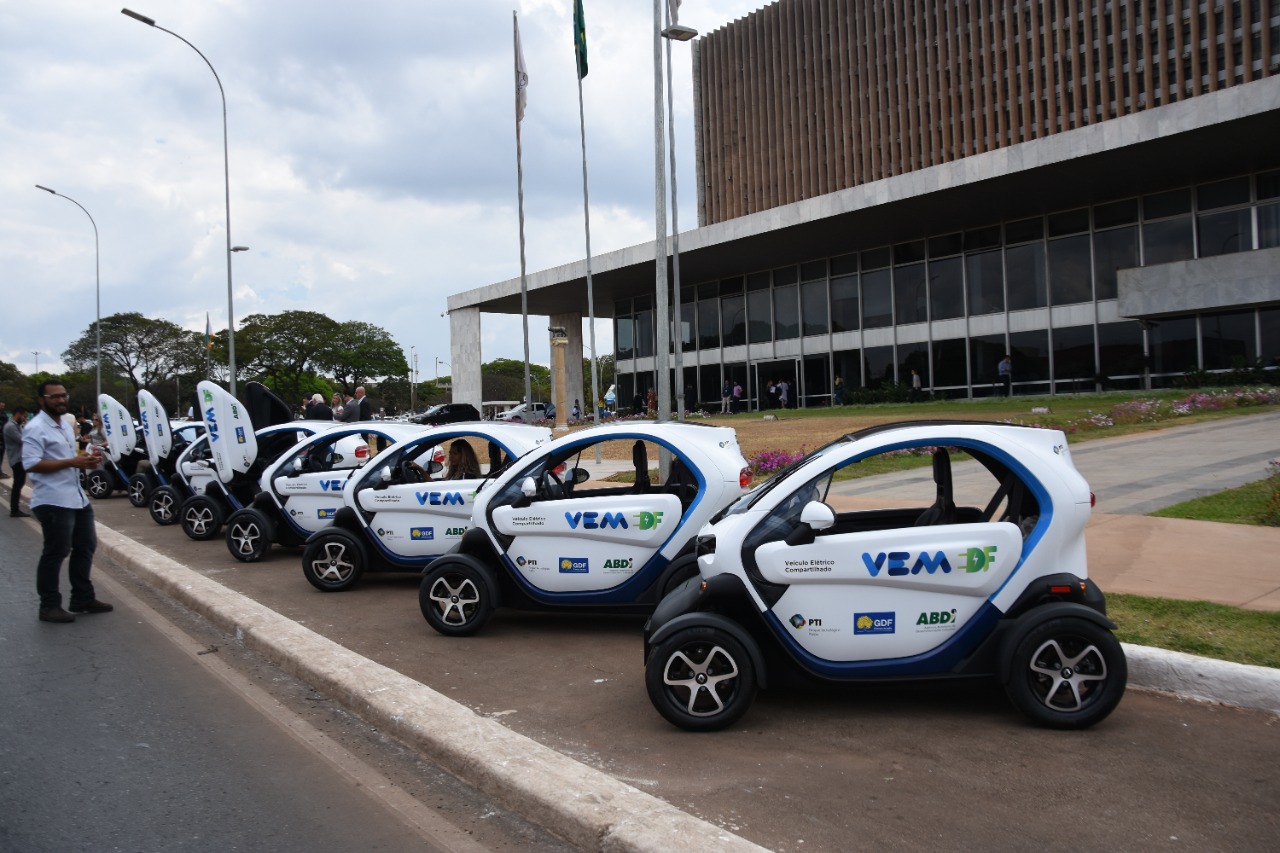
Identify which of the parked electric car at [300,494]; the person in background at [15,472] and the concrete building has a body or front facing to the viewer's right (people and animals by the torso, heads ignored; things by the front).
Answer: the person in background

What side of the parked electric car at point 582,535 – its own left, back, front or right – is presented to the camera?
left

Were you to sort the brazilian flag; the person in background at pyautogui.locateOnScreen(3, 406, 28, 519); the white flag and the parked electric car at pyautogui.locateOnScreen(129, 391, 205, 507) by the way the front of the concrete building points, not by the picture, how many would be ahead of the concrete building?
4

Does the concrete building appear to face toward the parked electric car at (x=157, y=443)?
yes

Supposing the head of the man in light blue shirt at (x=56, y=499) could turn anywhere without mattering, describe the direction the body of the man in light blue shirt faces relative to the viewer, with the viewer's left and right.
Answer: facing the viewer and to the right of the viewer

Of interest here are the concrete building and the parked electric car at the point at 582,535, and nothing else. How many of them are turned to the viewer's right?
0

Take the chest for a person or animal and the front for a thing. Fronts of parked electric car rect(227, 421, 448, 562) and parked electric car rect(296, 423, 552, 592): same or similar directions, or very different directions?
same or similar directions

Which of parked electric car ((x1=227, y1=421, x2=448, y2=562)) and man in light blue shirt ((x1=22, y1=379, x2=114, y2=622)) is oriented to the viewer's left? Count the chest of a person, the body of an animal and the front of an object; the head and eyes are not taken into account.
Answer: the parked electric car

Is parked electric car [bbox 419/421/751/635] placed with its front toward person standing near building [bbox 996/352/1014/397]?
no

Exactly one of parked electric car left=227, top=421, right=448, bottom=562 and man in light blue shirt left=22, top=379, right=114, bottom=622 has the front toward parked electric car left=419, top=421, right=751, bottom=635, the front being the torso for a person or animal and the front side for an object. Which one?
the man in light blue shirt

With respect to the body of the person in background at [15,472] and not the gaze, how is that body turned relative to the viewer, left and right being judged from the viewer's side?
facing to the right of the viewer

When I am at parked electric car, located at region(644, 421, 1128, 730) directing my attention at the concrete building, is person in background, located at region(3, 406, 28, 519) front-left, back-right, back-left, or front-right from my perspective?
front-left

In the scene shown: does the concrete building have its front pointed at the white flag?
yes

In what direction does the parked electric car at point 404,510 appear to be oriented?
to the viewer's left

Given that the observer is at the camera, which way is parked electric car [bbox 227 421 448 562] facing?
facing to the left of the viewer

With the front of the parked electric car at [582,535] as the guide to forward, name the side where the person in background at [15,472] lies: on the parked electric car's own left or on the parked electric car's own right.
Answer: on the parked electric car's own right

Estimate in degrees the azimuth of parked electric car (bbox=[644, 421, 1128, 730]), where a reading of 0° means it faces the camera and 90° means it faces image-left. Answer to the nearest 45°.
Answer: approximately 90°
